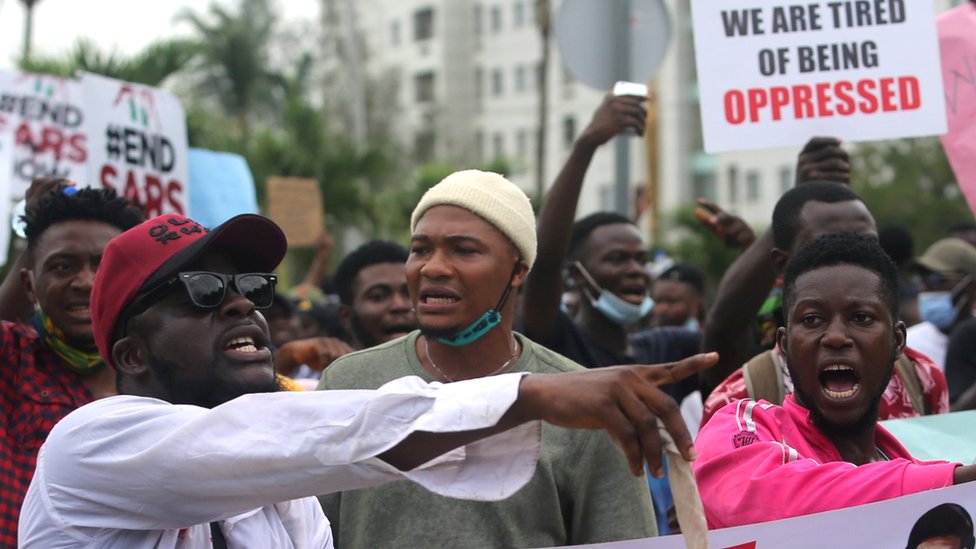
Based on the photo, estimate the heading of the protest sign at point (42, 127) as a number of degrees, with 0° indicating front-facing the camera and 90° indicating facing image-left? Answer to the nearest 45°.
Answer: approximately 0°

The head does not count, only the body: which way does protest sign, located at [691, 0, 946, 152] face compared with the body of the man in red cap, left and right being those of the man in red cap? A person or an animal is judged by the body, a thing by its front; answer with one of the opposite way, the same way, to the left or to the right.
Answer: to the right

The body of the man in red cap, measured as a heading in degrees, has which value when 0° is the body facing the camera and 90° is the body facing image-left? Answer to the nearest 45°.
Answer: approximately 315°

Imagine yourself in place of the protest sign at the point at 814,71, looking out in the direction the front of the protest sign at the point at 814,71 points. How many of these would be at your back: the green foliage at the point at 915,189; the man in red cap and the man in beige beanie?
1

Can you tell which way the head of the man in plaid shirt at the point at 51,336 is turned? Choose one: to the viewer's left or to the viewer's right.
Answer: to the viewer's right

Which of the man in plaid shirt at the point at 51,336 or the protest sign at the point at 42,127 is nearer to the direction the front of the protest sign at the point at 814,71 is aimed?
the man in plaid shirt

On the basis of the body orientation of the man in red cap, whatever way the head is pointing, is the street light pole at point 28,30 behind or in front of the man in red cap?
behind

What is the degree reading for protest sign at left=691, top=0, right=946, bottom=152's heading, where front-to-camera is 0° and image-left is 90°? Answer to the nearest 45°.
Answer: approximately 0°

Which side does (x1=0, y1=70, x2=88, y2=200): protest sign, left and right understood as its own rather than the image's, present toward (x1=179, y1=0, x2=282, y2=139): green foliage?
back

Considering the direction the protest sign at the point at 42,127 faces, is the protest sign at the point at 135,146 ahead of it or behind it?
ahead

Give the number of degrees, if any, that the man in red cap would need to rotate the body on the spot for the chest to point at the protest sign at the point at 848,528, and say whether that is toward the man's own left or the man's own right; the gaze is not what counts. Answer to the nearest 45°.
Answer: approximately 45° to the man's own left

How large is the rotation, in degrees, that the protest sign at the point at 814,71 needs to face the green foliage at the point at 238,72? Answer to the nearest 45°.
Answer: approximately 135° to its right

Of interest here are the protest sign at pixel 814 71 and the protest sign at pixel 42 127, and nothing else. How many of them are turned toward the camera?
2
